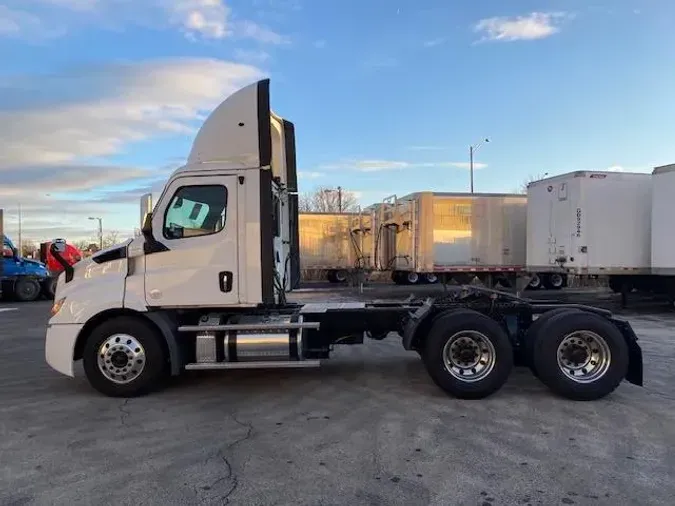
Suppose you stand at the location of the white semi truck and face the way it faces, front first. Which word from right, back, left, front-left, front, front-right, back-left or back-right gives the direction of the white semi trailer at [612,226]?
back-right

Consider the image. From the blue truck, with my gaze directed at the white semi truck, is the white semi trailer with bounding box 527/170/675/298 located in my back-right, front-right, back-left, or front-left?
front-left

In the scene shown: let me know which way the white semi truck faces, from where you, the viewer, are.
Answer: facing to the left of the viewer

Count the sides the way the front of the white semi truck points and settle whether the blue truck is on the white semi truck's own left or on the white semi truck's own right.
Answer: on the white semi truck's own right

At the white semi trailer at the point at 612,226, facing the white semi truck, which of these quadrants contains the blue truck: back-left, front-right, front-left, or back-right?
front-right

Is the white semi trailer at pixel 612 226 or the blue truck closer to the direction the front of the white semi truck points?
the blue truck
